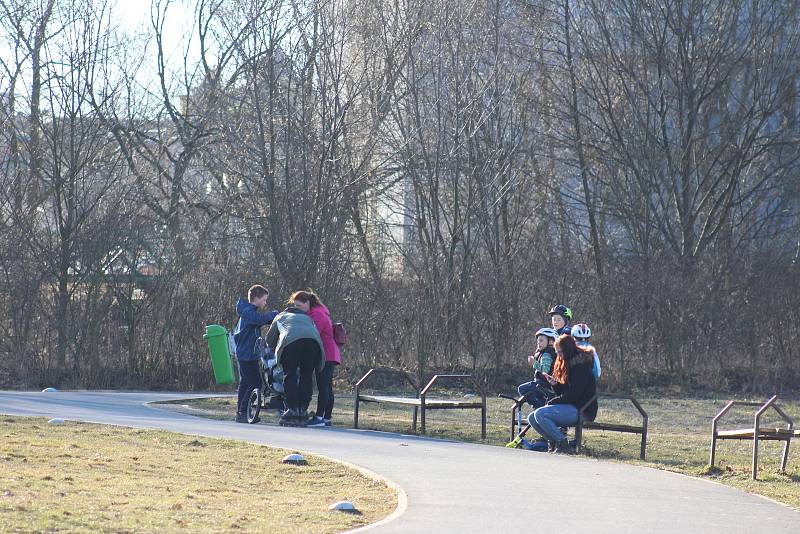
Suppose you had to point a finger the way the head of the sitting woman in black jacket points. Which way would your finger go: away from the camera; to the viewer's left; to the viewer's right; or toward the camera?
to the viewer's left

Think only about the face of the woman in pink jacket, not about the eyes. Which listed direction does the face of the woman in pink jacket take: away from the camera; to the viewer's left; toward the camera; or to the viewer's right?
to the viewer's left

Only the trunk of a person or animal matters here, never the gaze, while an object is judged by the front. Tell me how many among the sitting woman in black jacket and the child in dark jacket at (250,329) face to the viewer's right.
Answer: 1

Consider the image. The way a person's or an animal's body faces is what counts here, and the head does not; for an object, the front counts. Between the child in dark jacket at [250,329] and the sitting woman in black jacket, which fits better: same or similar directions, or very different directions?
very different directions

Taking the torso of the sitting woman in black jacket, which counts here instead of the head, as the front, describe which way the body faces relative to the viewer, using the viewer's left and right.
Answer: facing to the left of the viewer

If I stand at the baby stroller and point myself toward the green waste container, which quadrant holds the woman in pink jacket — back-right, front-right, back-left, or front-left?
back-right

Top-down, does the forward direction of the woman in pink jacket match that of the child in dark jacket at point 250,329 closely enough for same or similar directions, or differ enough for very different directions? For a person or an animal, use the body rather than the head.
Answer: very different directions

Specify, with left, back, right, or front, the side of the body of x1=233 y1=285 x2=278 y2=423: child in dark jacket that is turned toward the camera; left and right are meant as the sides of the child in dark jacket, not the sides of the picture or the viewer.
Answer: right

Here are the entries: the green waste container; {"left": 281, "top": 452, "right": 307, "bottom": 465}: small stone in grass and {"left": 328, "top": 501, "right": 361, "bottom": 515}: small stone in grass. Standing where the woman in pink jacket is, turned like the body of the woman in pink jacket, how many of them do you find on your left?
2

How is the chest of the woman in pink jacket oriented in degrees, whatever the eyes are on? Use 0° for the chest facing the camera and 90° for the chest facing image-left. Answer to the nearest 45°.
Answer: approximately 90°

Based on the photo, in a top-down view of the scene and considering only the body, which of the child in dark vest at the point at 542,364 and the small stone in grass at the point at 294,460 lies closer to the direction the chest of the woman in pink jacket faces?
the small stone in grass
